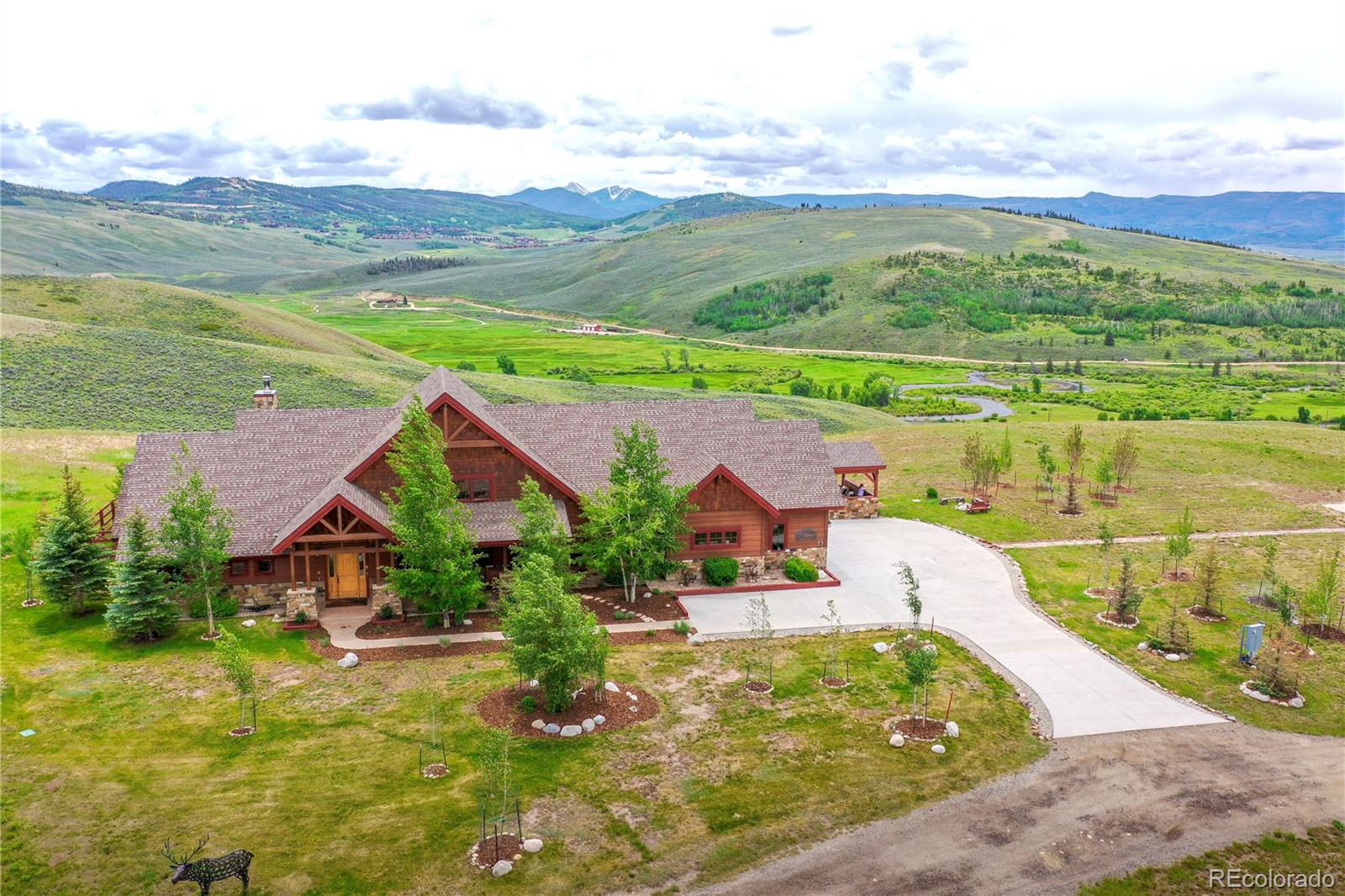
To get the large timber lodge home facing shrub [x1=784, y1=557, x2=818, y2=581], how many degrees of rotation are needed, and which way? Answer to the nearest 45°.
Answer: approximately 90° to its left

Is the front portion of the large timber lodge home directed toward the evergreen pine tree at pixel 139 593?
no

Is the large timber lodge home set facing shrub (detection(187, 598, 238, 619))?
no

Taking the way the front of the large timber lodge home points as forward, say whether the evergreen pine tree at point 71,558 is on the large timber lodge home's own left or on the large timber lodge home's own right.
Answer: on the large timber lodge home's own right

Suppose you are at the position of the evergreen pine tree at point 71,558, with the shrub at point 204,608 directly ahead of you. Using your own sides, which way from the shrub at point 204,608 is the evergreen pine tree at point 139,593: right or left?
right

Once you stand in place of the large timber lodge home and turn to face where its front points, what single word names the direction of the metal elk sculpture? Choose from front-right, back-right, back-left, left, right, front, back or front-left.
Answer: front

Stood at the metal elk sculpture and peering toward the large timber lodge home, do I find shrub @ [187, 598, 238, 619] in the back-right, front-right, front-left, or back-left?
front-left

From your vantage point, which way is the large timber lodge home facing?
toward the camera

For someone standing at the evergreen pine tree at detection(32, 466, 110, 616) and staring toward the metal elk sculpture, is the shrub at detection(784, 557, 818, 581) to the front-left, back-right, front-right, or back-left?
front-left

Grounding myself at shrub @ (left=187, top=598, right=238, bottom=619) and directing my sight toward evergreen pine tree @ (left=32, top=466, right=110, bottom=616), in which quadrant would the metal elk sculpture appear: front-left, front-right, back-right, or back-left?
back-left
